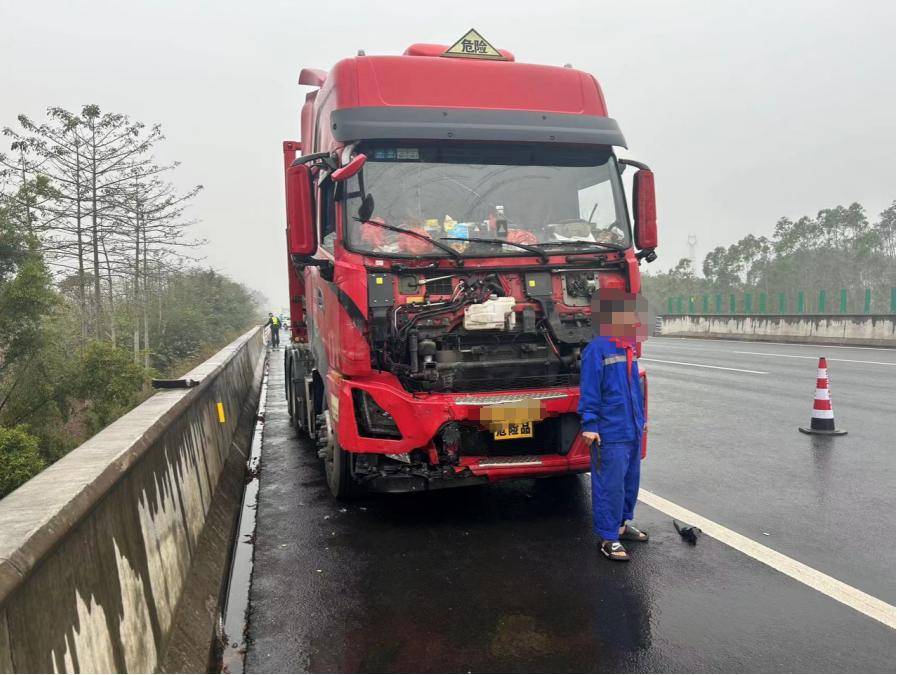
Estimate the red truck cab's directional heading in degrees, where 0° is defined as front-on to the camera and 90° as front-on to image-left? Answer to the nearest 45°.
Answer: approximately 0°

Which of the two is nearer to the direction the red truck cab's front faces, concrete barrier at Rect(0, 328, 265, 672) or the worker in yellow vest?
the concrete barrier

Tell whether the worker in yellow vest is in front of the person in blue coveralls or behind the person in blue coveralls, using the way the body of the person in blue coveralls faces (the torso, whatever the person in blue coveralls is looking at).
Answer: behind

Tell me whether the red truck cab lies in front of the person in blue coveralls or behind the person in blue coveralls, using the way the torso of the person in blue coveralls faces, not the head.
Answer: behind

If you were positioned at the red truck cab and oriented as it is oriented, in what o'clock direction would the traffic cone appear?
The traffic cone is roughly at 8 o'clock from the red truck cab.

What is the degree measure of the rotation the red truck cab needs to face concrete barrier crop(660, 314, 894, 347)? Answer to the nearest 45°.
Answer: approximately 135° to its left

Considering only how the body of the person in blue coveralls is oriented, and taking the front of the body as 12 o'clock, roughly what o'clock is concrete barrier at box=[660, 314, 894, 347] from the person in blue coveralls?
The concrete barrier is roughly at 8 o'clock from the person in blue coveralls.

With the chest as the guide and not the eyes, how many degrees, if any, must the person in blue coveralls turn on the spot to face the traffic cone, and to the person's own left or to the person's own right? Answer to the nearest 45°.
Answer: approximately 90° to the person's own left
